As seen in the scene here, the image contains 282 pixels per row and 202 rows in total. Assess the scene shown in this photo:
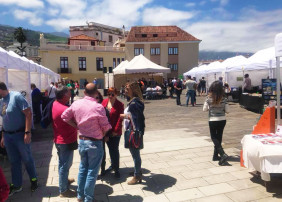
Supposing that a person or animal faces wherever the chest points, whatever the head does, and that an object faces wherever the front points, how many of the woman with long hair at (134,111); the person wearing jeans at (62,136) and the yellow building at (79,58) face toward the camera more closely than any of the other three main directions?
1

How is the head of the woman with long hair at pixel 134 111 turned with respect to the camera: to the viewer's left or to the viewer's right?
to the viewer's left

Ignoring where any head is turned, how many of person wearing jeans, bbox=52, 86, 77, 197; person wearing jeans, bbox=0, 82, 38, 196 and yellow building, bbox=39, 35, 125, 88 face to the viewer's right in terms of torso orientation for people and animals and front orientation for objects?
1

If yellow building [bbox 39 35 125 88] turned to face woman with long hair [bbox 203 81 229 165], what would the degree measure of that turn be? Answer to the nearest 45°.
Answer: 0° — it already faces them

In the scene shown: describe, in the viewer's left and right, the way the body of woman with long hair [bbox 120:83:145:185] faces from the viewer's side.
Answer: facing to the left of the viewer

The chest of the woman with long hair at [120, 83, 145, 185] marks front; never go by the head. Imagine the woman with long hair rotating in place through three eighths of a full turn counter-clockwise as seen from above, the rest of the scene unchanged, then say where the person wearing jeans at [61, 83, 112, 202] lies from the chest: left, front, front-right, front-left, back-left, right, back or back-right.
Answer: right

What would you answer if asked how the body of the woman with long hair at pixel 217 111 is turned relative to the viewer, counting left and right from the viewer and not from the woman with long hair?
facing away from the viewer

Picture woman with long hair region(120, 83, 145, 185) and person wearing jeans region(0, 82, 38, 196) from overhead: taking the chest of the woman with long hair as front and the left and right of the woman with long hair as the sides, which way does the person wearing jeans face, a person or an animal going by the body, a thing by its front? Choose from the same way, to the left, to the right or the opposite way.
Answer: to the left

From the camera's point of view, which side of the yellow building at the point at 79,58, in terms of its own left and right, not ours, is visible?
front

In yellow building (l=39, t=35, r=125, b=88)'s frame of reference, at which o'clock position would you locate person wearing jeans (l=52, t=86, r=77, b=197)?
The person wearing jeans is roughly at 12 o'clock from the yellow building.
